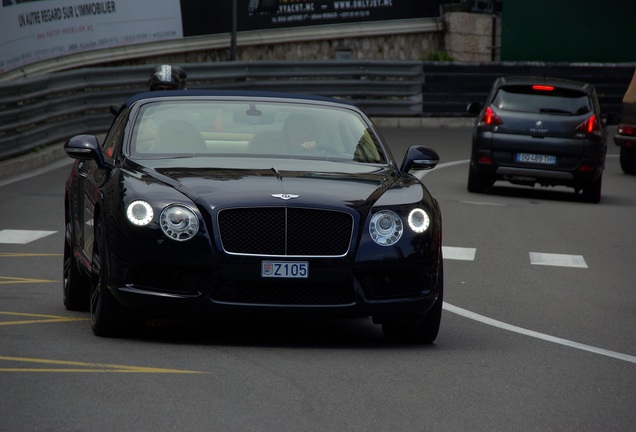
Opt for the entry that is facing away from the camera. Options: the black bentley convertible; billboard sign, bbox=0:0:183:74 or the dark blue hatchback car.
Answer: the dark blue hatchback car

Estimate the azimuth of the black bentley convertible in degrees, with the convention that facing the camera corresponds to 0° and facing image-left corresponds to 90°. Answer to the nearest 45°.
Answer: approximately 0°

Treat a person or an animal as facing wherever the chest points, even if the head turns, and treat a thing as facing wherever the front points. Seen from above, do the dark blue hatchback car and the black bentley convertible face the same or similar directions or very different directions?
very different directions

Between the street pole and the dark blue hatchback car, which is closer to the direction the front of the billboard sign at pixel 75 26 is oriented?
the dark blue hatchback car

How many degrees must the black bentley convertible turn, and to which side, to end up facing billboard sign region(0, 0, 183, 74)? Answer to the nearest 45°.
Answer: approximately 180°

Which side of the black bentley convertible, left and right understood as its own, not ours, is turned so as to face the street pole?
back

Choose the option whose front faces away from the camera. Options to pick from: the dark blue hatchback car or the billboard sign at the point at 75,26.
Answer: the dark blue hatchback car

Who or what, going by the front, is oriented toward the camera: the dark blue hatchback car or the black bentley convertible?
the black bentley convertible

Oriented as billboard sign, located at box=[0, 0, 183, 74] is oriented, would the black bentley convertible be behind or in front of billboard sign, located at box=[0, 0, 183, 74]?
in front

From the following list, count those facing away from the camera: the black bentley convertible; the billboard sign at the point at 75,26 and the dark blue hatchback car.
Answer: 1

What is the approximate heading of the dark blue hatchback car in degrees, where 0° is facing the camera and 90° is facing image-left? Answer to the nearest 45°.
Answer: approximately 180°

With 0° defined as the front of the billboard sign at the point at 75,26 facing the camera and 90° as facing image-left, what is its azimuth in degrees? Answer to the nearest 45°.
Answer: approximately 315°

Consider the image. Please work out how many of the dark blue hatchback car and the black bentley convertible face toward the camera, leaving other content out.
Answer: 1

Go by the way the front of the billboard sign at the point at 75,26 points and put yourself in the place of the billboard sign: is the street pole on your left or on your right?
on your left
